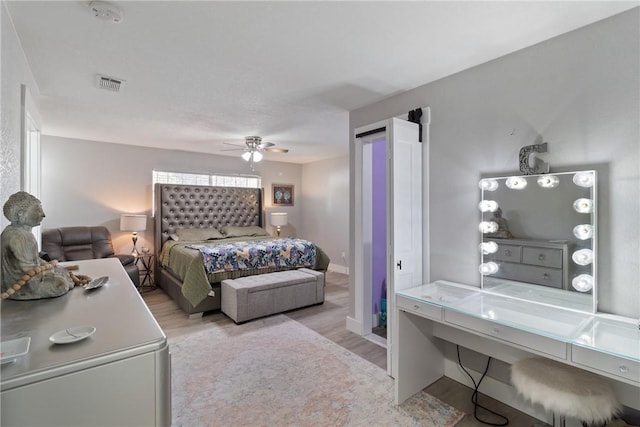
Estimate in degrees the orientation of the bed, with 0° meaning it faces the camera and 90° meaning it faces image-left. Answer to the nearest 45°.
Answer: approximately 315°

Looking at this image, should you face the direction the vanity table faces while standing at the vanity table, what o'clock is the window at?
The window is roughly at 2 o'clock from the vanity table.

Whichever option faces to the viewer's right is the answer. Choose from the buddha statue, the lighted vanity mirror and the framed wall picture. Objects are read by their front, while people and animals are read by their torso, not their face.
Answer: the buddha statue

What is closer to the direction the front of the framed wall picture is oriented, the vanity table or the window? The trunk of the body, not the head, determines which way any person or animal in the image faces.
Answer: the vanity table

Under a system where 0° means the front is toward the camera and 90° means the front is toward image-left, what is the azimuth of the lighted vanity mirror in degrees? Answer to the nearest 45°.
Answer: approximately 45°

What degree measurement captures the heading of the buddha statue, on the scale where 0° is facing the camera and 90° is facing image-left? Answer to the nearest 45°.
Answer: approximately 270°

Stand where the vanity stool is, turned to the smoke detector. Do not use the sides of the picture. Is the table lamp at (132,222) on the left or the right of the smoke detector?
right

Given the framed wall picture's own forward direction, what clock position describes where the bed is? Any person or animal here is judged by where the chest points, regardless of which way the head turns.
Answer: The bed is roughly at 1 o'clock from the framed wall picture.
